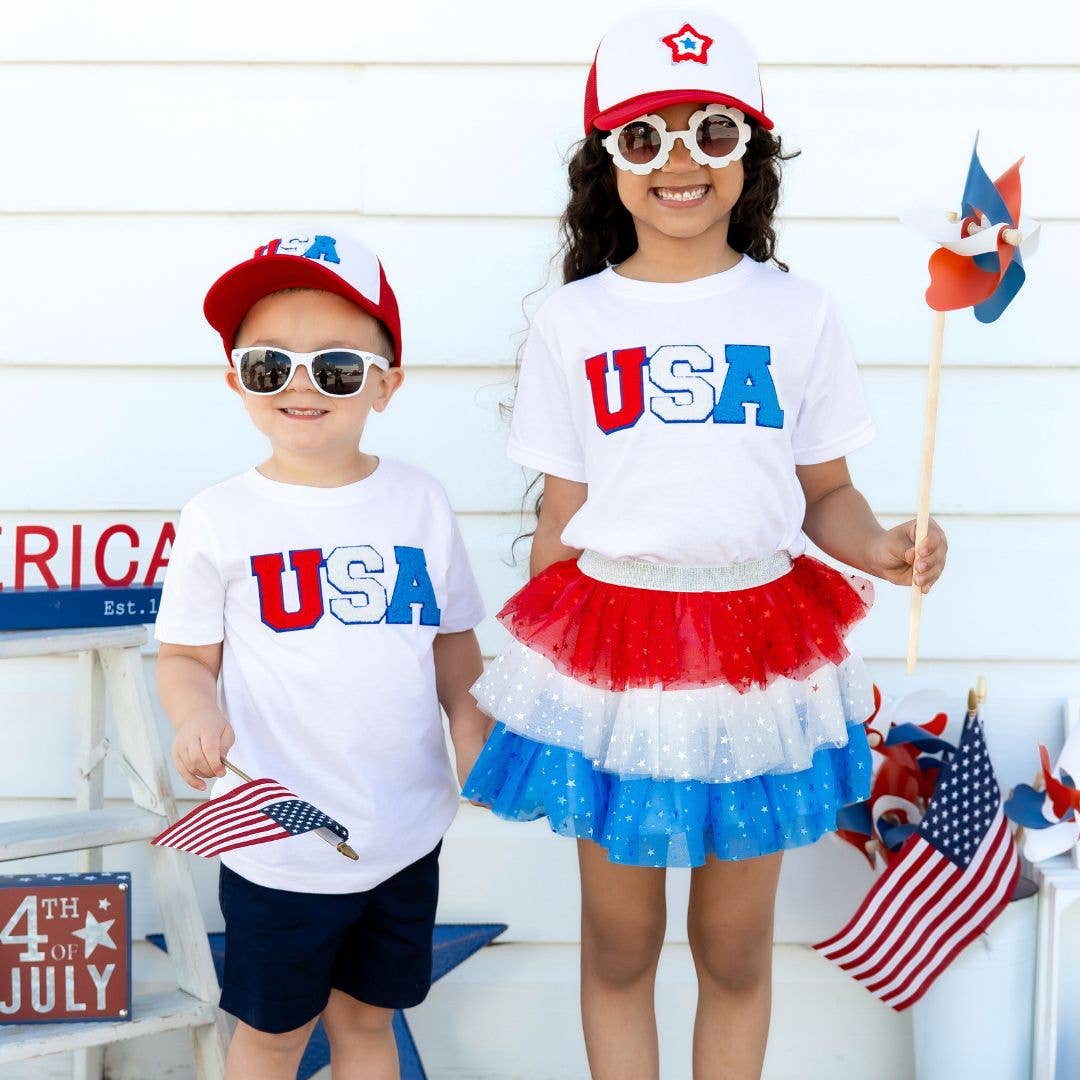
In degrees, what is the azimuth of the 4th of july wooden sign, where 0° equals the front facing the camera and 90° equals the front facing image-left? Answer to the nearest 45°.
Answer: approximately 0°

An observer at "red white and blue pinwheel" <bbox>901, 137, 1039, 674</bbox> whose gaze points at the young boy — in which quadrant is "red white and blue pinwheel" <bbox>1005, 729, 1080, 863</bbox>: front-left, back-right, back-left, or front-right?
back-right

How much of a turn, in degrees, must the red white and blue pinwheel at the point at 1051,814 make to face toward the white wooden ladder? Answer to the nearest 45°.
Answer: approximately 45° to its right
